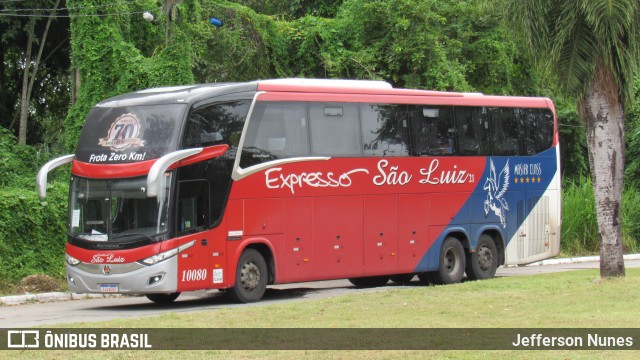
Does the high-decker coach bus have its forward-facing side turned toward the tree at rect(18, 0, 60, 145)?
no

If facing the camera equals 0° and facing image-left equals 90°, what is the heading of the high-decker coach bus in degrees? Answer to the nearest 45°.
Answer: approximately 45°
